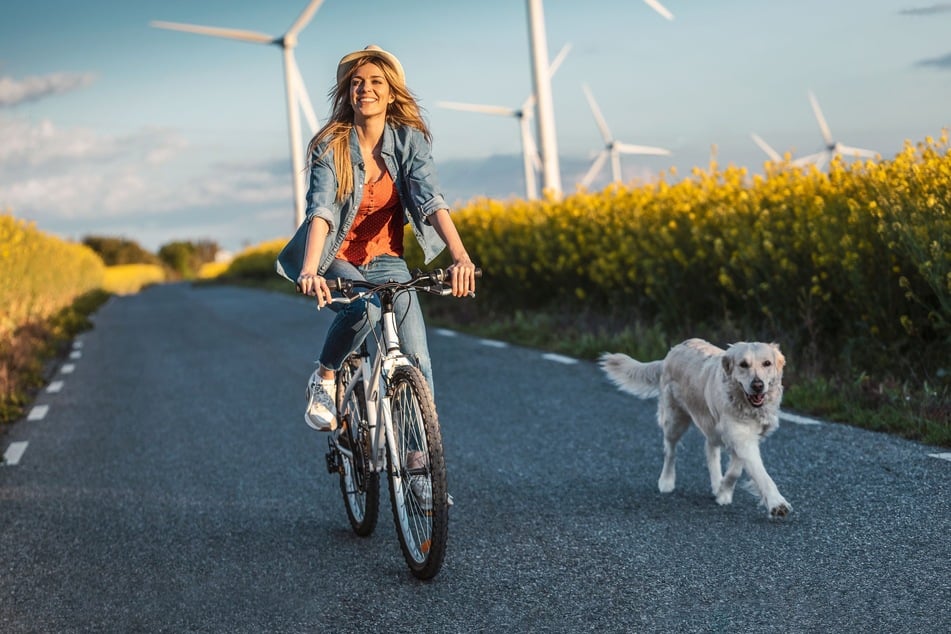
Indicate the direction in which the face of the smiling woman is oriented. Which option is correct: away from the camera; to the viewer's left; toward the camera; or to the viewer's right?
toward the camera

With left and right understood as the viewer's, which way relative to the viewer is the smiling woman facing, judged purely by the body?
facing the viewer

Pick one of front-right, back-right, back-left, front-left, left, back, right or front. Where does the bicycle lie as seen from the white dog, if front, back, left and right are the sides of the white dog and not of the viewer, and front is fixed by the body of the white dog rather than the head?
right

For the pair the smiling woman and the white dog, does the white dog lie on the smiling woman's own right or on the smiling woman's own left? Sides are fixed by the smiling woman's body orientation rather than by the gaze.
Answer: on the smiling woman's own left

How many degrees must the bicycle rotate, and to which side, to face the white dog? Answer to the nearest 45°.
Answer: approximately 90° to its left

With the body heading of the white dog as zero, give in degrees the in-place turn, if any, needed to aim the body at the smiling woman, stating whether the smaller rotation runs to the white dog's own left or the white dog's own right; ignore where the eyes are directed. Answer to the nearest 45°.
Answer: approximately 90° to the white dog's own right
